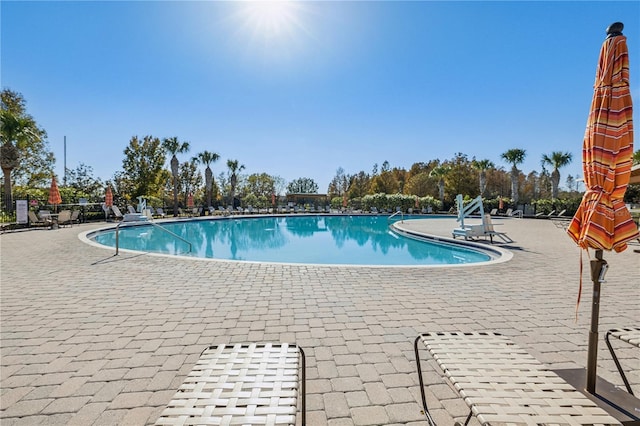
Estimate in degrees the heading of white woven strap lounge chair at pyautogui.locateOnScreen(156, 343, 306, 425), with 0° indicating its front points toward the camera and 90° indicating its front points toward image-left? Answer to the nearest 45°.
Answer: approximately 180°

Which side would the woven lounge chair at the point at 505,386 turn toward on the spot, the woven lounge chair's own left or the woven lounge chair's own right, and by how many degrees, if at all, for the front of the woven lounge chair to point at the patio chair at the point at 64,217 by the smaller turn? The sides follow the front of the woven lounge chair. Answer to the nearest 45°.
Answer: approximately 45° to the woven lounge chair's own left

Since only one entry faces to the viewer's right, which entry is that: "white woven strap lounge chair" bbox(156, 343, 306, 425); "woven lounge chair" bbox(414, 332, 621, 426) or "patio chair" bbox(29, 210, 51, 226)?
the patio chair

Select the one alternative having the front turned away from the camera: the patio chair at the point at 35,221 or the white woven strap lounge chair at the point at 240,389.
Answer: the white woven strap lounge chair

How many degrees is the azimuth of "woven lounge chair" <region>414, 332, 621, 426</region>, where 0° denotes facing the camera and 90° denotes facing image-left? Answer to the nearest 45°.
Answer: approximately 135°

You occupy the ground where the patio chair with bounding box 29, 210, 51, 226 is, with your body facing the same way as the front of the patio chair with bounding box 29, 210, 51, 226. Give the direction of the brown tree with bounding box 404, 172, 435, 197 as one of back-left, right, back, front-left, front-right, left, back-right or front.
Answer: front

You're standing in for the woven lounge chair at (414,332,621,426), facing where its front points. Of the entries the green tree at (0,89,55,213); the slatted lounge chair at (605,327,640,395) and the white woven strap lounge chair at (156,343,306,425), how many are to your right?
1

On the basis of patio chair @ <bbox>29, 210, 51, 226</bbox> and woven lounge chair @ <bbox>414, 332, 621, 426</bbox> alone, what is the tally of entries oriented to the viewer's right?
1

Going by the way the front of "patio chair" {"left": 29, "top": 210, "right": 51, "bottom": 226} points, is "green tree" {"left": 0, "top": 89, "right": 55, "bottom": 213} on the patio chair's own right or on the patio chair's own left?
on the patio chair's own left

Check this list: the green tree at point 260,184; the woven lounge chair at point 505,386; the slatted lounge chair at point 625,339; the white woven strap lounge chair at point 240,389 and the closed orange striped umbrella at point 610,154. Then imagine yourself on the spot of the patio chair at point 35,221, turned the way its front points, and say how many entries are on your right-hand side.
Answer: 4

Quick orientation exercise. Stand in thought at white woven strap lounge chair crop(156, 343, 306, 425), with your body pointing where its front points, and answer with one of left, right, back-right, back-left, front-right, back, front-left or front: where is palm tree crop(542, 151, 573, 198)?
front-right

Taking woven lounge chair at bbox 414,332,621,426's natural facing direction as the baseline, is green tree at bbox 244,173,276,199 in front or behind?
in front

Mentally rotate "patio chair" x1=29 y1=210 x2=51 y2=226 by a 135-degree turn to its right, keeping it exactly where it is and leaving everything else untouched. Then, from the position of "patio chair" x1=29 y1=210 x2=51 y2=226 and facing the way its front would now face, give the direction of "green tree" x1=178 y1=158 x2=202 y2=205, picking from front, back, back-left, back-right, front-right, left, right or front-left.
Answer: back

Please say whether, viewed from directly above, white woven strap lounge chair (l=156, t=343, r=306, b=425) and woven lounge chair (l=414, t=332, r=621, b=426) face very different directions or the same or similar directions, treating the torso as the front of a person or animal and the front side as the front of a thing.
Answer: same or similar directions

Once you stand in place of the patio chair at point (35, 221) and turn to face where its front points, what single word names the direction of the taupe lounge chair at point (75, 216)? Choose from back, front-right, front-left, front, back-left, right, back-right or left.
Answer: front-left

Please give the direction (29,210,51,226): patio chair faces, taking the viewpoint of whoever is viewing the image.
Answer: facing to the right of the viewer

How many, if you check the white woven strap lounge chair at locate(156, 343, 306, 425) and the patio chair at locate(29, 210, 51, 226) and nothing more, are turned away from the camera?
1

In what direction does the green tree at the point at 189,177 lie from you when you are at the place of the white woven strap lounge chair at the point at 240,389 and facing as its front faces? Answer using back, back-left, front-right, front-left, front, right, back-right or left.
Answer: front

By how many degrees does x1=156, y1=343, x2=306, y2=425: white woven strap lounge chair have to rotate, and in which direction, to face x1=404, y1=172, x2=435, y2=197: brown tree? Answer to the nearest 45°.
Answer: approximately 45° to its right

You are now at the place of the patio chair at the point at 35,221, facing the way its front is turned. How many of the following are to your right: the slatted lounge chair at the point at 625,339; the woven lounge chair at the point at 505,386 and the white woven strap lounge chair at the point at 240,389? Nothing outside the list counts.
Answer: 3

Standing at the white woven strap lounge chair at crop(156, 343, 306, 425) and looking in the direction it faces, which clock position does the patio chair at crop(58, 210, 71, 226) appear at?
The patio chair is roughly at 11 o'clock from the white woven strap lounge chair.

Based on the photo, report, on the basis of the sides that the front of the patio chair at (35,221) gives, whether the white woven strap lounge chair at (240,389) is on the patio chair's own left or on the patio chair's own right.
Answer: on the patio chair's own right
